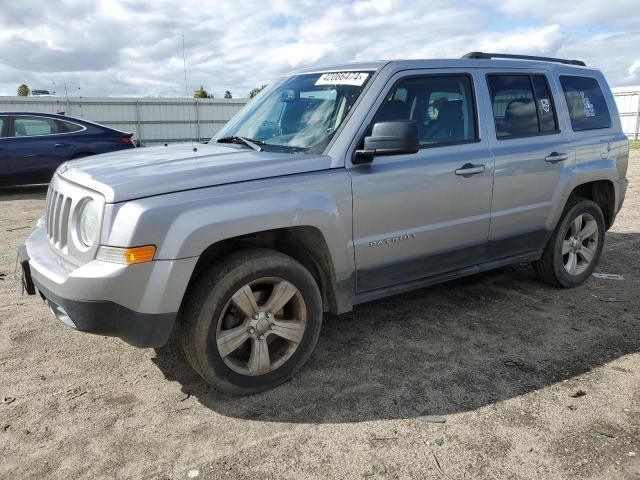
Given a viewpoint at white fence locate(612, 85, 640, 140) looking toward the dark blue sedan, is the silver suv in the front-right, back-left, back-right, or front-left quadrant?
front-left

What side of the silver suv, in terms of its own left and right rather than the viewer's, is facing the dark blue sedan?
right

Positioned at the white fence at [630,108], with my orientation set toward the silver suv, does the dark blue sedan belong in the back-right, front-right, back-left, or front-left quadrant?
front-right

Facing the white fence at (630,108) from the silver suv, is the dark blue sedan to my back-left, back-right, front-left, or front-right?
front-left

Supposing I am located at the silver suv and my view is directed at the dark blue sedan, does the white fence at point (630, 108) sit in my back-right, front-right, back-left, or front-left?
front-right

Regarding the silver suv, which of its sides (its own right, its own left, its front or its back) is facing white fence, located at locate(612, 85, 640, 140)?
back

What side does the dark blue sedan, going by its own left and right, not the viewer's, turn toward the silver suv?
left

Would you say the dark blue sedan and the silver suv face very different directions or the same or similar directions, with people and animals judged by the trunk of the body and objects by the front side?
same or similar directions

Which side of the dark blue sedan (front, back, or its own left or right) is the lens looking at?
left

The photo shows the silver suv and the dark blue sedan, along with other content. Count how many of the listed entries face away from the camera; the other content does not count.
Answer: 0

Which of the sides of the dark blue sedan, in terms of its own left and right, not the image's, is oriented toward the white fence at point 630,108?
back

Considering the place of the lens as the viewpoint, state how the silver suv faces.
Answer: facing the viewer and to the left of the viewer
